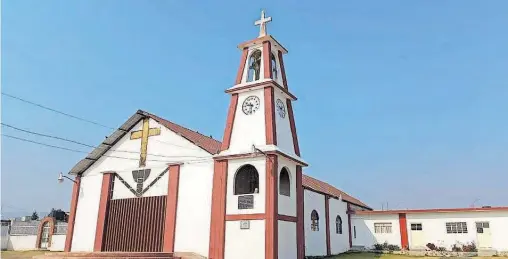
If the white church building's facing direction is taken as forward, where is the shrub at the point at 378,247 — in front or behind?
behind

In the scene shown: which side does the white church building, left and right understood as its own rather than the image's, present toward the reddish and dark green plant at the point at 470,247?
left

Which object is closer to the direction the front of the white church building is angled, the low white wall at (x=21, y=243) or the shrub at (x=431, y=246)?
the low white wall

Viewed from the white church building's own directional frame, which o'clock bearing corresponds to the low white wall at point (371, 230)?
The low white wall is roughly at 6 o'clock from the white church building.

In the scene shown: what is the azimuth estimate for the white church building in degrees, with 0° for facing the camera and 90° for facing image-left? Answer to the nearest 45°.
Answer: approximately 45°

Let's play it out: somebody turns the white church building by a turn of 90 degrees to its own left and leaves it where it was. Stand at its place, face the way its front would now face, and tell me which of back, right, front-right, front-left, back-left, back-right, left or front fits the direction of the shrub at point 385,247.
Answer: left

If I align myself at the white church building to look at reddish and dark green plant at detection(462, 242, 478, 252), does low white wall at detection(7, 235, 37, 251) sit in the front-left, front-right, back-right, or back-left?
back-left

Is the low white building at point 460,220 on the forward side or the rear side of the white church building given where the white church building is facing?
on the rear side

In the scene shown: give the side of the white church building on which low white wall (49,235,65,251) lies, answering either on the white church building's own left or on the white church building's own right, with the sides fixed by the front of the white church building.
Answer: on the white church building's own right
